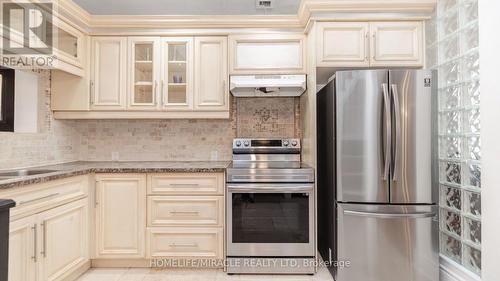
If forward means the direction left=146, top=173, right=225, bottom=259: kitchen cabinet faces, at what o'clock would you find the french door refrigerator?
The french door refrigerator is roughly at 10 o'clock from the kitchen cabinet.

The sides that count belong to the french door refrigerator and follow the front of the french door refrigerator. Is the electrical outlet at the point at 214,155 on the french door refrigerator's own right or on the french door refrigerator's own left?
on the french door refrigerator's own right

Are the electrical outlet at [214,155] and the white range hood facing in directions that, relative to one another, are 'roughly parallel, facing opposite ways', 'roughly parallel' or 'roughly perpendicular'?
roughly parallel

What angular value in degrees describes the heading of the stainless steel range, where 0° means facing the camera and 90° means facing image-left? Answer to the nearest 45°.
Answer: approximately 0°

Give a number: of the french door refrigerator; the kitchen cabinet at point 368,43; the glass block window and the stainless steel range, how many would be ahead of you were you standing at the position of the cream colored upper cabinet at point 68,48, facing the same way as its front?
4

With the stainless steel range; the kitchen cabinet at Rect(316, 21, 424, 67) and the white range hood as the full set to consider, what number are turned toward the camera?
3

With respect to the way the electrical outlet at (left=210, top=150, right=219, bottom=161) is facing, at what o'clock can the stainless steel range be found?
The stainless steel range is roughly at 11 o'clock from the electrical outlet.

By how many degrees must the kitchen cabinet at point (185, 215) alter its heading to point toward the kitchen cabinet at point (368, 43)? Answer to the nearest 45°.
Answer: approximately 90° to its left

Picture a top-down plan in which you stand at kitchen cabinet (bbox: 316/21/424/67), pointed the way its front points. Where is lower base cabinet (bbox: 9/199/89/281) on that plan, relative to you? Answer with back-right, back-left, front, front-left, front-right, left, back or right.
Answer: front-right

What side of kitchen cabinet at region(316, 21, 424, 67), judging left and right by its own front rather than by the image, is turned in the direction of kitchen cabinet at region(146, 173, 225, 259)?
right

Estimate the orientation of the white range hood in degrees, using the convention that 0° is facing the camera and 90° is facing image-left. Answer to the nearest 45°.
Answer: approximately 0°

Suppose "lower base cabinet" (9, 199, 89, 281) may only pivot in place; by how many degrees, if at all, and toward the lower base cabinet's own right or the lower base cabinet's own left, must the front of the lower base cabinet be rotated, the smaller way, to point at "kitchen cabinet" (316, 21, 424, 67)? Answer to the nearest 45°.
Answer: approximately 45° to the lower base cabinet's own left

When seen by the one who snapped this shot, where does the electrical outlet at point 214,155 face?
facing the viewer

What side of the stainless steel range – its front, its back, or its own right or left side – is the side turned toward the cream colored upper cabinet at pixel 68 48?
right
